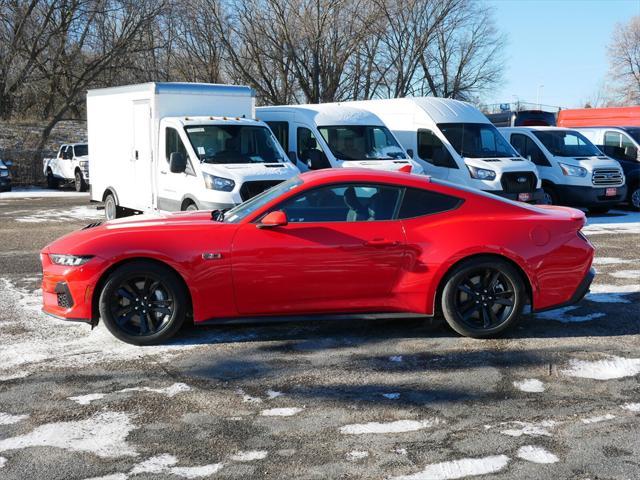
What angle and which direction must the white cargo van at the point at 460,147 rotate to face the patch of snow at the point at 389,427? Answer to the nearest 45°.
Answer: approximately 45° to its right

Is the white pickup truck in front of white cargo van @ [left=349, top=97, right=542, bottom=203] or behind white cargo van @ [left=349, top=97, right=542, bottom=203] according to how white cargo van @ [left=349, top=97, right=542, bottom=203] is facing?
behind

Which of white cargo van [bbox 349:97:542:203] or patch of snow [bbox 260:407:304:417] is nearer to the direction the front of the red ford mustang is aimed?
the patch of snow

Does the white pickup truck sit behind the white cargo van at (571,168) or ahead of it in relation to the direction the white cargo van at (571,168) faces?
behind

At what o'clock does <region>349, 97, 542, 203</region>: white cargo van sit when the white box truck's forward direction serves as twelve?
The white cargo van is roughly at 10 o'clock from the white box truck.

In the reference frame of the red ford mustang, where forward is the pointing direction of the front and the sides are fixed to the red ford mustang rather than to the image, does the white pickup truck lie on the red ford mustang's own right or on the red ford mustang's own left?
on the red ford mustang's own right

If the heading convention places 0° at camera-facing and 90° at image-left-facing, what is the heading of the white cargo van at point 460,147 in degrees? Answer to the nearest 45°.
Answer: approximately 315°

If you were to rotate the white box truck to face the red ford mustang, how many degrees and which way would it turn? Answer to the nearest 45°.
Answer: approximately 45° to its right

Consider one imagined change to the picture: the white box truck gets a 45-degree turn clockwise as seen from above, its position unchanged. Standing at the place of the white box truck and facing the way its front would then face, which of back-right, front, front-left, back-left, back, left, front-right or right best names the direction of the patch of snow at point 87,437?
front

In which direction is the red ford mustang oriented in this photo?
to the viewer's left

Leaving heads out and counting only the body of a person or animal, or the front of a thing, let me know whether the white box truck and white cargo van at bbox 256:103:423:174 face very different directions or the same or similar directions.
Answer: same or similar directions

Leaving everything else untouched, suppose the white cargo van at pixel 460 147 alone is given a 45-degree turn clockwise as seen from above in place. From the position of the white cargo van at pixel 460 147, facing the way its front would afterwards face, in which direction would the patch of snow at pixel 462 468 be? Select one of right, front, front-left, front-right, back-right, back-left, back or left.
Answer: front

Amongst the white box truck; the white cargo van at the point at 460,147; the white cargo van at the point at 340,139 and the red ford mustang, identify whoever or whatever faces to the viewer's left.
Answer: the red ford mustang

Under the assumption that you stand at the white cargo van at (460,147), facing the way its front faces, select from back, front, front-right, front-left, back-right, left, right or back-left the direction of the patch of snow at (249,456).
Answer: front-right

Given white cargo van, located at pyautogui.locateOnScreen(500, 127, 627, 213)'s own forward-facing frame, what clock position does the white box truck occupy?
The white box truck is roughly at 3 o'clock from the white cargo van.

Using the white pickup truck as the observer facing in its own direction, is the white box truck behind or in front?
in front

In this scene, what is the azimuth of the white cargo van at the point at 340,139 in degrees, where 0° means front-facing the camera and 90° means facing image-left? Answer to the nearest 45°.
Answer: approximately 315°

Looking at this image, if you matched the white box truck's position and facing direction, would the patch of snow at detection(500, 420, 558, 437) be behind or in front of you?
in front

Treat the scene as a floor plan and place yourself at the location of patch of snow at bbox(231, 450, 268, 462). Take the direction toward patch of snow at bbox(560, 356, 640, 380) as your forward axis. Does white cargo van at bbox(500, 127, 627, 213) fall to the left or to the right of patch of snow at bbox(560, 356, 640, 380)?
left

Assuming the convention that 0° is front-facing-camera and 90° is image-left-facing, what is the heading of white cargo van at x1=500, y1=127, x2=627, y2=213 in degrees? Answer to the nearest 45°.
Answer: approximately 315°
